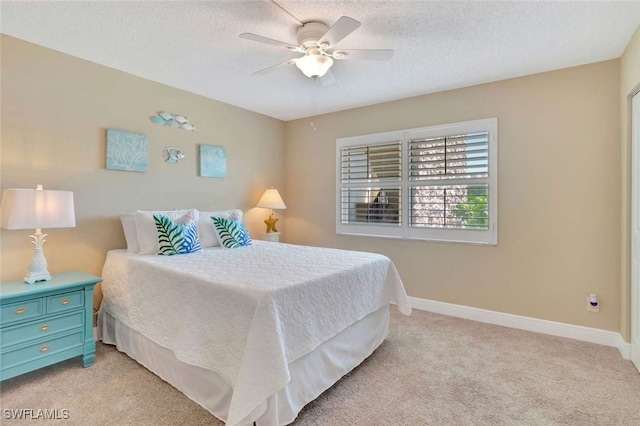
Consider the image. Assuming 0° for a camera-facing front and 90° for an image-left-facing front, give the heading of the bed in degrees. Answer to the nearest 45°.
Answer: approximately 315°

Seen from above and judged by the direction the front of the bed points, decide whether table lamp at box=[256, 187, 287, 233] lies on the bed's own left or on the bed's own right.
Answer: on the bed's own left

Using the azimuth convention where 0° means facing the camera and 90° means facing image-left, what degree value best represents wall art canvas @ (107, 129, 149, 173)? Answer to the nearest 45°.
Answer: approximately 315°
